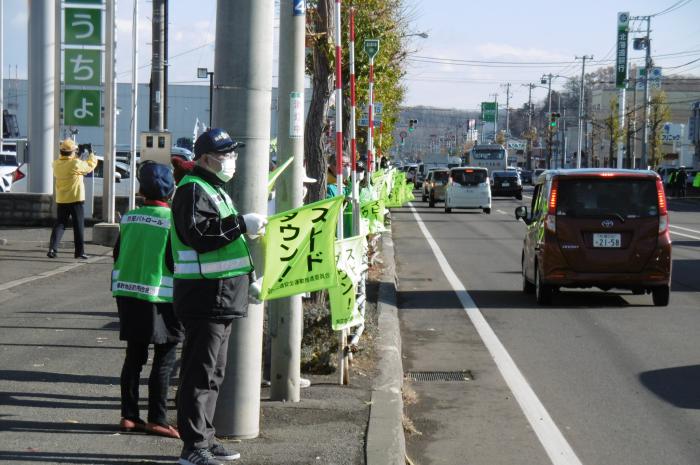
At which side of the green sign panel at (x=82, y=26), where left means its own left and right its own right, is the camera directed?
front

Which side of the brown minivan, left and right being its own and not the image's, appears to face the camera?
back

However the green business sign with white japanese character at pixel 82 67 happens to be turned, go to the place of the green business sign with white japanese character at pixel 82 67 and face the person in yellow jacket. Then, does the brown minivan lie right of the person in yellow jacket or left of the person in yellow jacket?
left

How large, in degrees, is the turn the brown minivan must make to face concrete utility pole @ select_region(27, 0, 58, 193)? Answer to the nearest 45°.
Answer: approximately 45° to its left

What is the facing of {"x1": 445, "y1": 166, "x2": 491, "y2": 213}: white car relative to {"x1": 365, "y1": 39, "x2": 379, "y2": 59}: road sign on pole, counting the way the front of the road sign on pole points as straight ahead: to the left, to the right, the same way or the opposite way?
the opposite way

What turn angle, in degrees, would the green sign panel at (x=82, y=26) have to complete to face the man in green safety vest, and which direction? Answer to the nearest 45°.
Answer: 0° — it already faces them

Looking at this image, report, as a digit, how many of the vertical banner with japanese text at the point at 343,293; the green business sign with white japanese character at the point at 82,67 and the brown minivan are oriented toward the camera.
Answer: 2

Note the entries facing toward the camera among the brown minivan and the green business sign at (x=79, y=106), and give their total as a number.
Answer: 1

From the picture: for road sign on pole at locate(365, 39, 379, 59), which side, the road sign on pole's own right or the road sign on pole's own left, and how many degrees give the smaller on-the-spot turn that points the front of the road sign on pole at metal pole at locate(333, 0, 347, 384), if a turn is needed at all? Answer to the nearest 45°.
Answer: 0° — it already faces it

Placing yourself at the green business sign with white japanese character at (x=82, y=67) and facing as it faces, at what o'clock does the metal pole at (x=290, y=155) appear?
The metal pole is roughly at 12 o'clock from the green business sign with white japanese character.

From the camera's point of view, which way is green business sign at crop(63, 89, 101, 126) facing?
toward the camera

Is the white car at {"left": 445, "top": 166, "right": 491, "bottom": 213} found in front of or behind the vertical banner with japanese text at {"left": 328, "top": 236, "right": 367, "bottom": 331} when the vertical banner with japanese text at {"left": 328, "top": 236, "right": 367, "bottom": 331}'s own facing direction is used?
behind

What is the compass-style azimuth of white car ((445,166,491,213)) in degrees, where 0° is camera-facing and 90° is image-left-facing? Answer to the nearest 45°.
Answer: approximately 180°

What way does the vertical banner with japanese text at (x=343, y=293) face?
toward the camera
